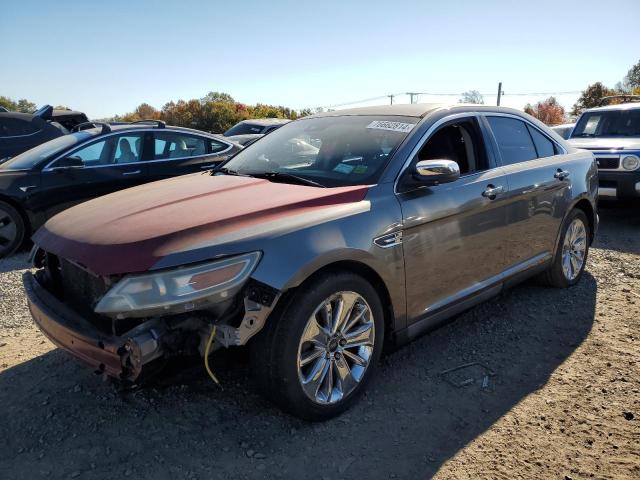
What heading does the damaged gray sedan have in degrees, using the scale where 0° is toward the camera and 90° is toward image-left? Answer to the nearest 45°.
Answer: approximately 45°

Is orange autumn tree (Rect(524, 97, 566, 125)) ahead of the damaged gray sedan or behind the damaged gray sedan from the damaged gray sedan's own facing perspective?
behind

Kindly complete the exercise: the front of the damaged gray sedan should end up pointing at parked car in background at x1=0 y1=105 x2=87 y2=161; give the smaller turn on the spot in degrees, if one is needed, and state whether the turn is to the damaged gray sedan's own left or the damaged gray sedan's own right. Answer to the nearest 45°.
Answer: approximately 90° to the damaged gray sedan's own right

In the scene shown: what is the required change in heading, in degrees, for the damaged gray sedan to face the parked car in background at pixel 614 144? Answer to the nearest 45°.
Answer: approximately 180°

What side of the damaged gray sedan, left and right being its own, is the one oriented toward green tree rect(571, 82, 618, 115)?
back
